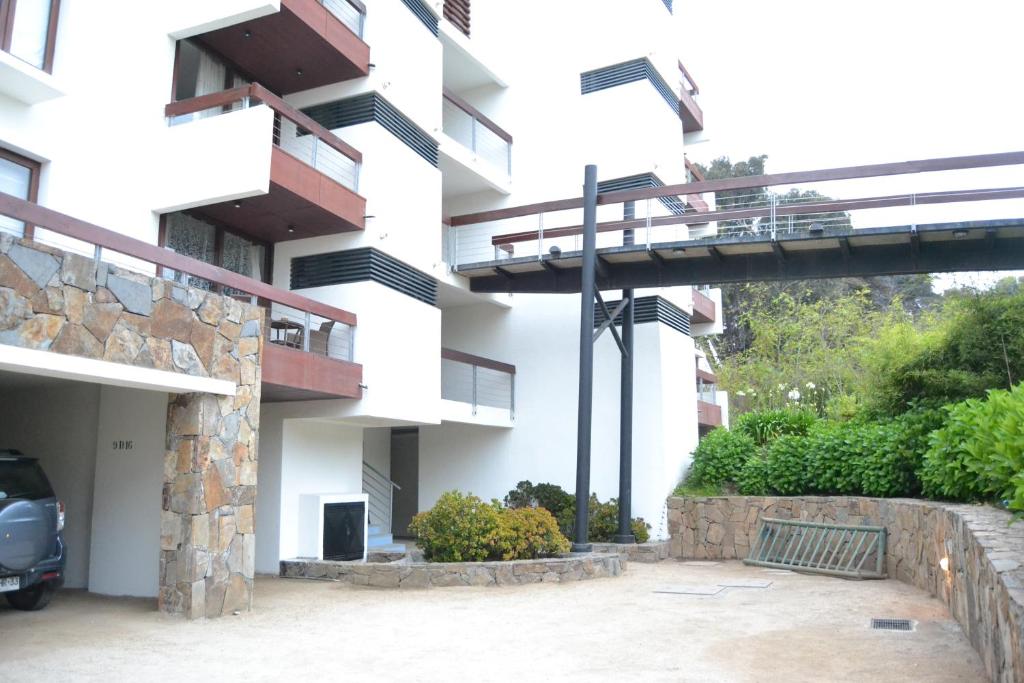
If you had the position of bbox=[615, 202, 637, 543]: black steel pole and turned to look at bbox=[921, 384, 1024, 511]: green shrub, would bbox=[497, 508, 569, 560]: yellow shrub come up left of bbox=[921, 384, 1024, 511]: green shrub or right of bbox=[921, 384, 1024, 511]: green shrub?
right

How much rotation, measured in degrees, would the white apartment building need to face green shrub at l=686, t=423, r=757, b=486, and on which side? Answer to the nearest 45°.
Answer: approximately 45° to its left

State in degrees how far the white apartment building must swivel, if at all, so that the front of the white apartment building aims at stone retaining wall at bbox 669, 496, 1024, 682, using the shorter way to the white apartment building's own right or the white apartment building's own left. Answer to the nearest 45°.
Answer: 0° — it already faces it

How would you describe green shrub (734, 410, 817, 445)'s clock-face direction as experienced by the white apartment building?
The green shrub is roughly at 10 o'clock from the white apartment building.

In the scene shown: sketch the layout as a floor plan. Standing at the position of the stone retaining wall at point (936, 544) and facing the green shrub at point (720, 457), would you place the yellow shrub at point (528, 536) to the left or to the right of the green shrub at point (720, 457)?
left

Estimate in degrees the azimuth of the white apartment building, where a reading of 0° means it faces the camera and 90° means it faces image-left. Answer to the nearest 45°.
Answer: approximately 315°

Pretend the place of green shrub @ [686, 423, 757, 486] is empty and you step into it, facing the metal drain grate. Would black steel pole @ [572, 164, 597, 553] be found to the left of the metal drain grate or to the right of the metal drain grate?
right

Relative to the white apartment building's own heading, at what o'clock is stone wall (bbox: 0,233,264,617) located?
The stone wall is roughly at 2 o'clock from the white apartment building.

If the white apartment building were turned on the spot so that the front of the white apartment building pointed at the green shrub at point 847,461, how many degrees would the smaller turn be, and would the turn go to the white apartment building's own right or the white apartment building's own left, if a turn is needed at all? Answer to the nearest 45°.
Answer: approximately 45° to the white apartment building's own left

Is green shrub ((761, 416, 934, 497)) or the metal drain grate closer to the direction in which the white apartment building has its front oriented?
the metal drain grate
